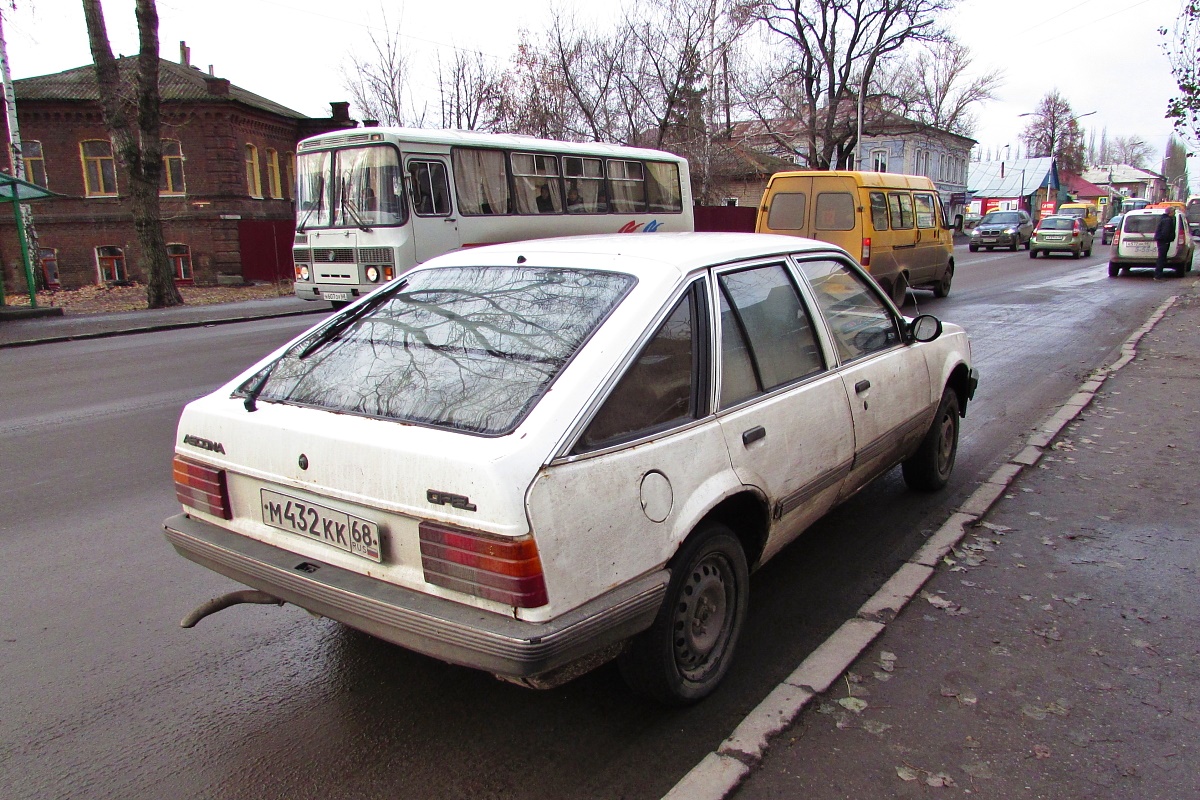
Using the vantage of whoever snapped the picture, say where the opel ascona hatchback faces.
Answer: facing away from the viewer and to the right of the viewer

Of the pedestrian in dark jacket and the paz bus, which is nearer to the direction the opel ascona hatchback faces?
the pedestrian in dark jacket

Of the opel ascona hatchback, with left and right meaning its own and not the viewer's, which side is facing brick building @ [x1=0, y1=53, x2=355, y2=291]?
left

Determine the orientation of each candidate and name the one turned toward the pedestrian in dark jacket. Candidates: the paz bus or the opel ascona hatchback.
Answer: the opel ascona hatchback

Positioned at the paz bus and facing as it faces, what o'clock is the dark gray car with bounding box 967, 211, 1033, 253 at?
The dark gray car is roughly at 6 o'clock from the paz bus.

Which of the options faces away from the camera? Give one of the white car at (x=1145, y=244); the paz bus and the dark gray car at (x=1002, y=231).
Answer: the white car

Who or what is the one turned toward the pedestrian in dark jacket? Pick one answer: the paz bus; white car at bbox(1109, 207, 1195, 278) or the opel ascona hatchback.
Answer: the opel ascona hatchback

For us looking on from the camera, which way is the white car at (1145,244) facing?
facing away from the viewer

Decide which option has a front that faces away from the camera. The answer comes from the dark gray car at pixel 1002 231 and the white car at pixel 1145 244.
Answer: the white car

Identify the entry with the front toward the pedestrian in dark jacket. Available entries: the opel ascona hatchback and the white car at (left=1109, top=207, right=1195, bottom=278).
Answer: the opel ascona hatchback

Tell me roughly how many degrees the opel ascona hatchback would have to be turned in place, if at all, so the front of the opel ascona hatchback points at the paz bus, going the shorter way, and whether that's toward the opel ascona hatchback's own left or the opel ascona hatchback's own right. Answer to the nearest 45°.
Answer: approximately 45° to the opel ascona hatchback's own left

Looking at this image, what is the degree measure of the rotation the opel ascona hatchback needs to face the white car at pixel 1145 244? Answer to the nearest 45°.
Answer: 0° — it already faces it
